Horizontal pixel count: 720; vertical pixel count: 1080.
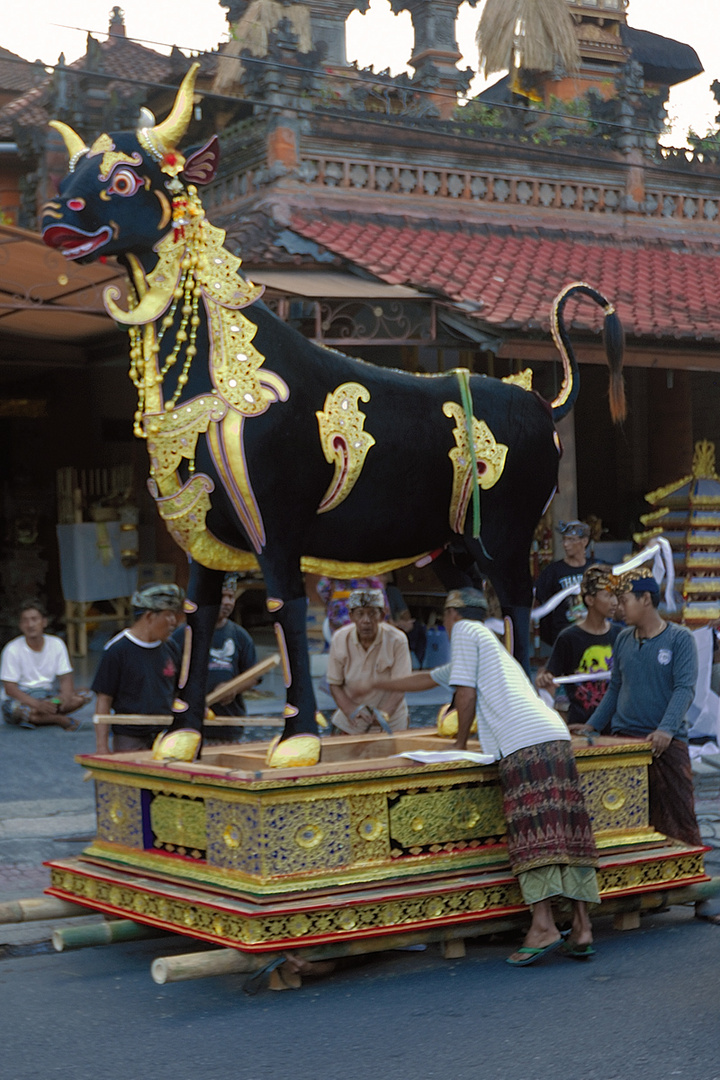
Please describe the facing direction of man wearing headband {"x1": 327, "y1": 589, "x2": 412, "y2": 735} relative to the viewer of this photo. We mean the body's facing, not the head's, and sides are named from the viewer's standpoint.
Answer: facing the viewer

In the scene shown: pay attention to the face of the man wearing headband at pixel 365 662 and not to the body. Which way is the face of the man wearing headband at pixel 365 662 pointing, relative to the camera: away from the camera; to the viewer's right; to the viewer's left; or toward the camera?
toward the camera

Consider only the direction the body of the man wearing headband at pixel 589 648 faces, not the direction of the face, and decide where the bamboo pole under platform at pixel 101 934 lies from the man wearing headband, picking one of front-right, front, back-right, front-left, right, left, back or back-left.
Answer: right

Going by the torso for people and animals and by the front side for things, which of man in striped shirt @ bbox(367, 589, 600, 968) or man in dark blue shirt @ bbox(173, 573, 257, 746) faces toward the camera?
the man in dark blue shirt

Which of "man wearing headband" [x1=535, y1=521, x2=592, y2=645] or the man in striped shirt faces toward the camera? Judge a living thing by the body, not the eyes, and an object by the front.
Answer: the man wearing headband

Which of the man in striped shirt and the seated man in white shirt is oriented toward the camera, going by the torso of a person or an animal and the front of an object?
the seated man in white shirt

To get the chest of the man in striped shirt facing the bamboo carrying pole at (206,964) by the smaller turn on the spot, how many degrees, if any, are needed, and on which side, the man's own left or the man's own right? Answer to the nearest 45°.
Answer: approximately 90° to the man's own left

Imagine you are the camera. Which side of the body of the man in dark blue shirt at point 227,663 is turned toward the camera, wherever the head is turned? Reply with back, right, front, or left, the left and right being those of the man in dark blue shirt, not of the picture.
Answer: front

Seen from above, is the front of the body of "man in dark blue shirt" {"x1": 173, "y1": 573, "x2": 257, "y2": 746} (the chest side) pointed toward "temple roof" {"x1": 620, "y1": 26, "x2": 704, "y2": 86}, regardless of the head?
no

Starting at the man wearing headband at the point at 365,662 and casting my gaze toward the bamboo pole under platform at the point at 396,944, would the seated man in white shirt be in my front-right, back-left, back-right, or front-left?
back-right

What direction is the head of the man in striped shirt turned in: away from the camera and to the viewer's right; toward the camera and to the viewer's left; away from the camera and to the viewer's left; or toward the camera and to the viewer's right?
away from the camera and to the viewer's left

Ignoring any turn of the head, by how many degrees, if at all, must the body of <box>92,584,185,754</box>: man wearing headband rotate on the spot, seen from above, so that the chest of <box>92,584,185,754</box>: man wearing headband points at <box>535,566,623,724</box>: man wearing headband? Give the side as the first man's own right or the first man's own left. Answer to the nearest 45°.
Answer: approximately 45° to the first man's own left

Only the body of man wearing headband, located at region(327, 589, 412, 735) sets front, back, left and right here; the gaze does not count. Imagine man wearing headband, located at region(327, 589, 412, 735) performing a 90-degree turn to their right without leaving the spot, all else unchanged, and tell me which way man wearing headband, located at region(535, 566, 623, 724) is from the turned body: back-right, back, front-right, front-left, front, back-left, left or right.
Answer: back

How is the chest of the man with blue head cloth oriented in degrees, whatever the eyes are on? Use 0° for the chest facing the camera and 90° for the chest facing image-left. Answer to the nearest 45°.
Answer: approximately 45°

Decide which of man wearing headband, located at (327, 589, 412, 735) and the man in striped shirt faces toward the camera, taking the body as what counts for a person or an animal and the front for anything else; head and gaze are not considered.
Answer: the man wearing headband

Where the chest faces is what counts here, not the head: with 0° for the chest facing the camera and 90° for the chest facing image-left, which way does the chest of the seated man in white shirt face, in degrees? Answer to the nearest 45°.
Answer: approximately 0°

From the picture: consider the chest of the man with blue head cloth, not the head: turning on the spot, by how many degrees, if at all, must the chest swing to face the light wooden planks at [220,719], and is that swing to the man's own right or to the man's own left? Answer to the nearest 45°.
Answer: approximately 45° to the man's own right
